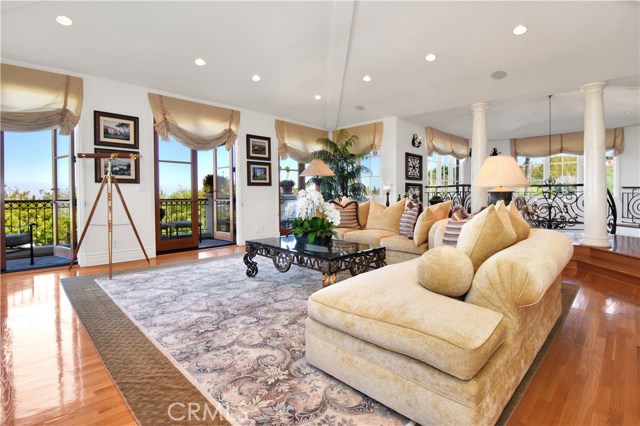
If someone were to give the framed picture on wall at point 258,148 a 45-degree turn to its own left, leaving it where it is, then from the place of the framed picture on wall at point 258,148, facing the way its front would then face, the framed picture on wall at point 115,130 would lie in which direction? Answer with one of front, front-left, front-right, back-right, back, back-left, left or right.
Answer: back-right

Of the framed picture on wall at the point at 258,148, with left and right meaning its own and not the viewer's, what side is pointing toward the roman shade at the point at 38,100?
right

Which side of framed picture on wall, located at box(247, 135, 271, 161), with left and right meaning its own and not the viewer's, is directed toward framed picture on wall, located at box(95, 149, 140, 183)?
right

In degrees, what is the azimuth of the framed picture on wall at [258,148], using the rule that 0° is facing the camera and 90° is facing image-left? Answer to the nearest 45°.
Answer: approximately 315°

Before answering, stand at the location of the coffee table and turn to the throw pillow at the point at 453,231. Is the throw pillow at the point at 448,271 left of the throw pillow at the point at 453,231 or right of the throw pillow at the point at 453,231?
right

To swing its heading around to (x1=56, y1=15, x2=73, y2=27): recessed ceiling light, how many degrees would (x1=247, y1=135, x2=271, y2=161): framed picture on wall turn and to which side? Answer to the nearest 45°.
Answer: approximately 90° to its right

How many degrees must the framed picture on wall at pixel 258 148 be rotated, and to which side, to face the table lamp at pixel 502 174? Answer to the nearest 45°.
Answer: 0° — it already faces it
